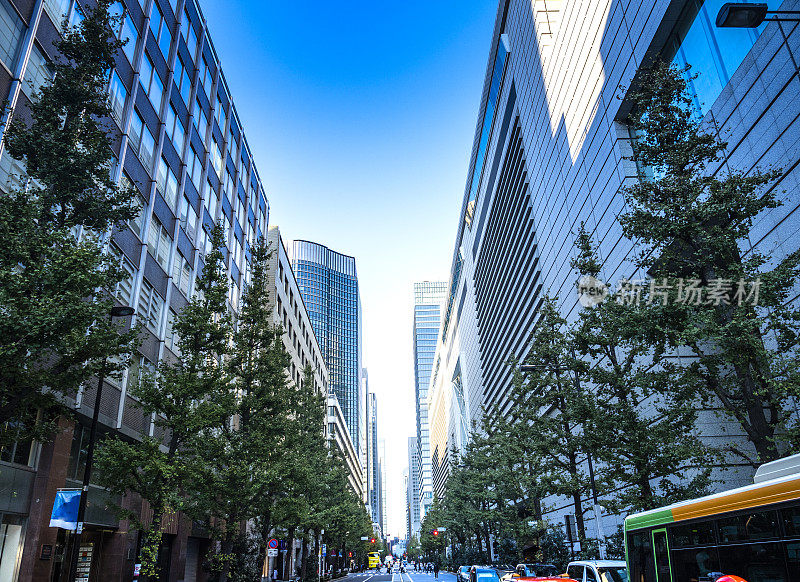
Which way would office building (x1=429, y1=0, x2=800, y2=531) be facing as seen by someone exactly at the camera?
facing the viewer and to the left of the viewer

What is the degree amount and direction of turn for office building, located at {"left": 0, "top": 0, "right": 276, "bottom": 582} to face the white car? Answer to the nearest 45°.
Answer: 0° — it already faces it

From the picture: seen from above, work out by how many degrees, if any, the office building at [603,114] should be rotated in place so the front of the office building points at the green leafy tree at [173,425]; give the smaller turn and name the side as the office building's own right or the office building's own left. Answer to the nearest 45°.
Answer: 0° — it already faces it

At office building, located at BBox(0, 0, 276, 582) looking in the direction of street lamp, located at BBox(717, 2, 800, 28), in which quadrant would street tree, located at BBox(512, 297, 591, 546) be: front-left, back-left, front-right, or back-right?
front-left

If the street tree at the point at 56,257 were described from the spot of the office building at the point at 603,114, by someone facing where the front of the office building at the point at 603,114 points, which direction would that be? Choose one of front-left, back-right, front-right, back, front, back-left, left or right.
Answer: front

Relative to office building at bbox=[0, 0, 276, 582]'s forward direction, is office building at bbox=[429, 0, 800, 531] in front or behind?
in front

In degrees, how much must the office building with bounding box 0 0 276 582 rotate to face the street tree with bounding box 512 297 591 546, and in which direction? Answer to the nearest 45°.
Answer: approximately 45° to its left

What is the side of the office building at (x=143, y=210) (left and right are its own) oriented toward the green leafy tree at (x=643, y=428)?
front

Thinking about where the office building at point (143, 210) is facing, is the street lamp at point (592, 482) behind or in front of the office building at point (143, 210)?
in front

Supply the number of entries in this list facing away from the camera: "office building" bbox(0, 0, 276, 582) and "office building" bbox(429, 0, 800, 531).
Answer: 0
